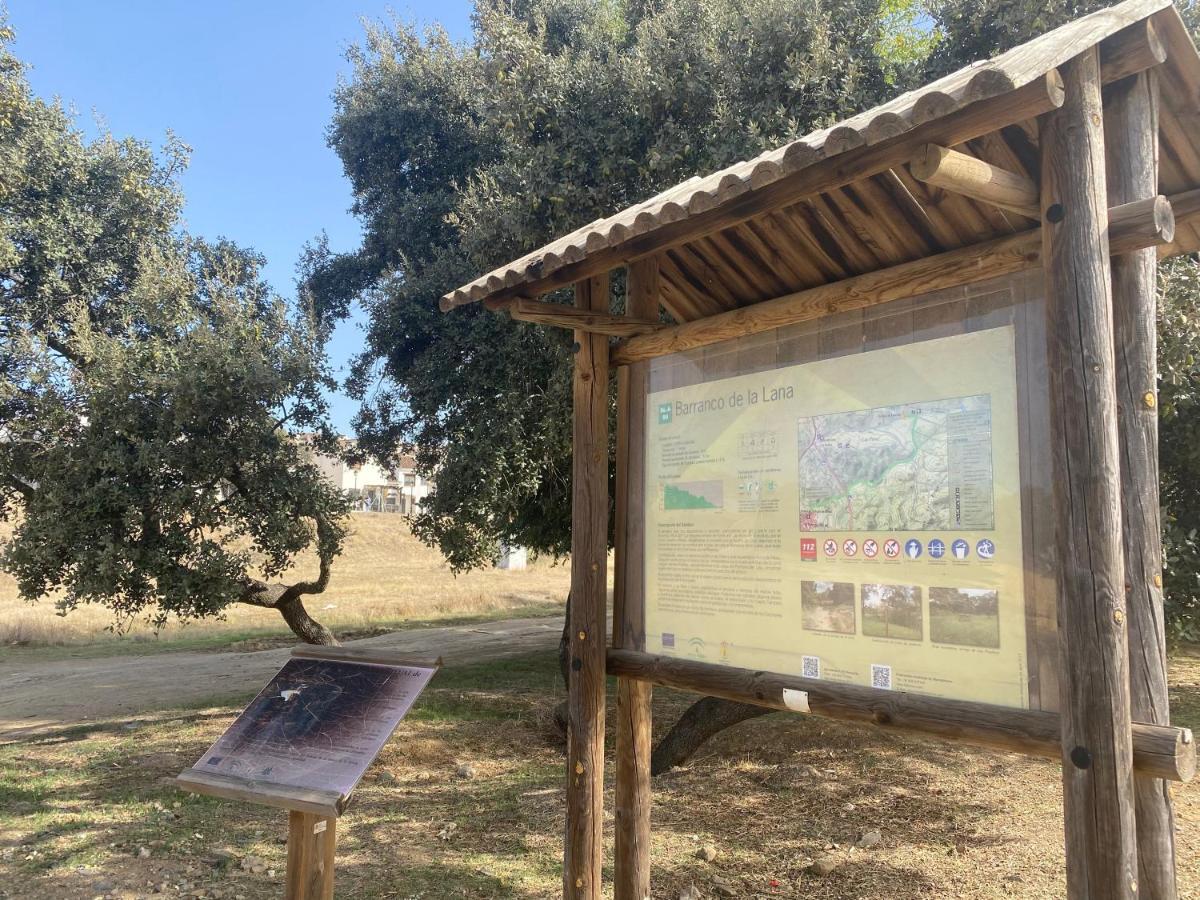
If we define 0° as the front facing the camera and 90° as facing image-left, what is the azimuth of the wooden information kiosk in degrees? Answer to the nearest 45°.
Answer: approximately 45°
